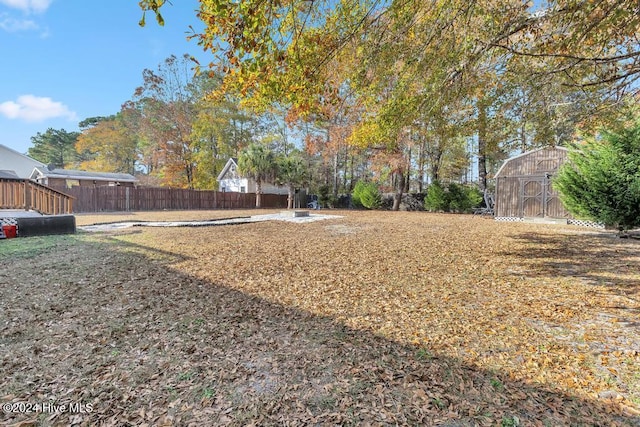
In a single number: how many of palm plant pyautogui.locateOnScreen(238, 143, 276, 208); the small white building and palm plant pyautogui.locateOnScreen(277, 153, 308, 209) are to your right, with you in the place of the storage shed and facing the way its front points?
3

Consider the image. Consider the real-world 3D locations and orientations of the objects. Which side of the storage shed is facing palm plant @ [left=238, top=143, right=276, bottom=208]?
right

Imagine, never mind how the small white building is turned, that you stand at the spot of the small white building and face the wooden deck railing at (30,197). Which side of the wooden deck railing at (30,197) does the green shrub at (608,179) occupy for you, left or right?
left

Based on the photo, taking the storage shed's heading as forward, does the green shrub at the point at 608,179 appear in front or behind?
in front

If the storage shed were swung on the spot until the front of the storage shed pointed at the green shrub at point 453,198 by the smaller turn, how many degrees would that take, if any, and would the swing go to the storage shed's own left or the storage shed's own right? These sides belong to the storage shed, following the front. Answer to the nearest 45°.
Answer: approximately 135° to the storage shed's own right

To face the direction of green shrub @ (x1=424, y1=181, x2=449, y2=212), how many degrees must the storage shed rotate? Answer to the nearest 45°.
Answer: approximately 135° to its right

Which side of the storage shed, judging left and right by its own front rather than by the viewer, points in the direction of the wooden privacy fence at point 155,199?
right

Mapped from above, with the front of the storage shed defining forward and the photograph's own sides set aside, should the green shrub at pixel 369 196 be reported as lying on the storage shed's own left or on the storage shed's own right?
on the storage shed's own right

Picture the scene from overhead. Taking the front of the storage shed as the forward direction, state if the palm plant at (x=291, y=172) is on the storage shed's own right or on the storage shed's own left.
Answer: on the storage shed's own right

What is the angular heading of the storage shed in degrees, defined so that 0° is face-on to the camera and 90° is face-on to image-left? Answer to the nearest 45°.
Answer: approximately 0°

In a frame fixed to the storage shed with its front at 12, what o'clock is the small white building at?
The small white building is roughly at 3 o'clock from the storage shed.
